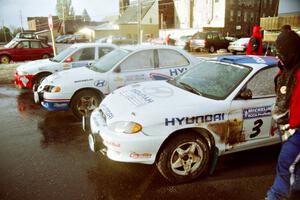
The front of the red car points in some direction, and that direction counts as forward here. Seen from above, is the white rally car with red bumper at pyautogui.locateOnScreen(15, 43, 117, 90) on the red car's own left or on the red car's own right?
on the red car's own left

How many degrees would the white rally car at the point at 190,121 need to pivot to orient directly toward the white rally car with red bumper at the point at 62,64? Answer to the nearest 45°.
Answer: approximately 90° to its right

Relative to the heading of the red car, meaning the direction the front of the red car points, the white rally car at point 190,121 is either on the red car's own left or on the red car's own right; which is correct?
on the red car's own left

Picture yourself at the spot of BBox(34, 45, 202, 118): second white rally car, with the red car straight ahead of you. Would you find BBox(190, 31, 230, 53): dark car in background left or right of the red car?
right

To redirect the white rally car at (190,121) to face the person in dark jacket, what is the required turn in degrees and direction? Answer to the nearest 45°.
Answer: approximately 90° to its left

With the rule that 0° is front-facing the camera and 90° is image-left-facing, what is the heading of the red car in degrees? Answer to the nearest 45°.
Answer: approximately 90°

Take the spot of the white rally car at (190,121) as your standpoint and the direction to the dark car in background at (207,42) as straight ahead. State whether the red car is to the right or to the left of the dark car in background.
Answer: left

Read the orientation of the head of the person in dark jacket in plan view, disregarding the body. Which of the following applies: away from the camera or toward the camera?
away from the camera
